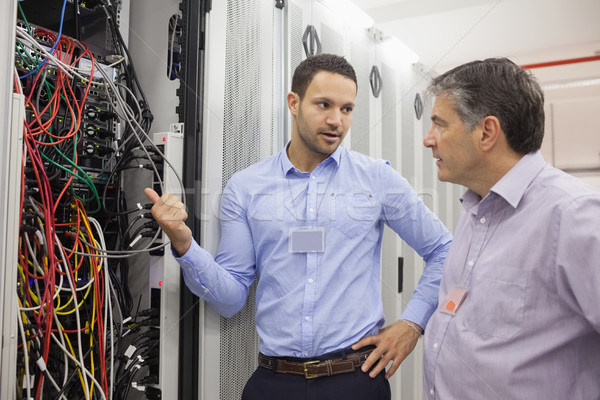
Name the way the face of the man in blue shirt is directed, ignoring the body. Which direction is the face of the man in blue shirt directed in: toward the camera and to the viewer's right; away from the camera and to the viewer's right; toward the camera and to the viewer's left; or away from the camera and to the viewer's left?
toward the camera and to the viewer's right

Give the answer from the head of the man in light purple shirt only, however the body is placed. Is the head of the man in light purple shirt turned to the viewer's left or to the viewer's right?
to the viewer's left

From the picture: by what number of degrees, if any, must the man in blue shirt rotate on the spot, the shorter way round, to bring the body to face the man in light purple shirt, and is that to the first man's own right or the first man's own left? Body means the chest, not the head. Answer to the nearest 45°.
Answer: approximately 45° to the first man's own left

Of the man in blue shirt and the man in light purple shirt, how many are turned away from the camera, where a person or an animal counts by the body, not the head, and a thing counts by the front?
0

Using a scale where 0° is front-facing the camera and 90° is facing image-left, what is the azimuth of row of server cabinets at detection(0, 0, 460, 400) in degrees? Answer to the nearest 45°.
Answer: approximately 315°

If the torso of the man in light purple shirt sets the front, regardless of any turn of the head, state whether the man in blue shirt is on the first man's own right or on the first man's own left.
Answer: on the first man's own right

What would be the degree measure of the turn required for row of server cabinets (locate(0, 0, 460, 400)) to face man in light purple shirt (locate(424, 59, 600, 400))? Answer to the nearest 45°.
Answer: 0° — it already faces them
